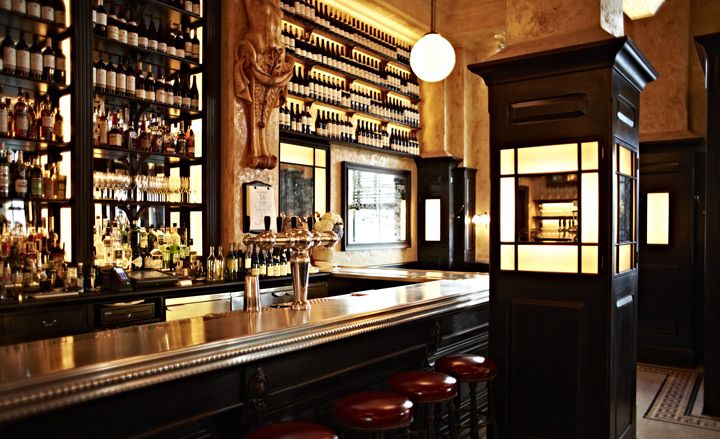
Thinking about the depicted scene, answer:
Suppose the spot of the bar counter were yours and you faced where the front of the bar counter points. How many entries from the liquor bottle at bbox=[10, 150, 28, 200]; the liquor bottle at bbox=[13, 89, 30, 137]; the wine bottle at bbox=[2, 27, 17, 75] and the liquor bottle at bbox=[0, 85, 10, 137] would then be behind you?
4

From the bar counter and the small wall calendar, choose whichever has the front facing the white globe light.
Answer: the small wall calendar

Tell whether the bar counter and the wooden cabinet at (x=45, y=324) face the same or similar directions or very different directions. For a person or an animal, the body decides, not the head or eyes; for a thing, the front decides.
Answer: same or similar directions

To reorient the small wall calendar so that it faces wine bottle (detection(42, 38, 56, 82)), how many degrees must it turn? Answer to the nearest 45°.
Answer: approximately 90° to its right

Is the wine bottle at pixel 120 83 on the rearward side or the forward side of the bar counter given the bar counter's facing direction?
on the rearward side

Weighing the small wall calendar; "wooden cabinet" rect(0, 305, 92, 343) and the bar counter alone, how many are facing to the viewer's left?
0

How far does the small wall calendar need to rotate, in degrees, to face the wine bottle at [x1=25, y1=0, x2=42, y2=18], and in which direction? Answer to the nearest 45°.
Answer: approximately 90° to its right

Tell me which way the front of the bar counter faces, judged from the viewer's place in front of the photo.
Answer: facing the viewer and to the right of the viewer

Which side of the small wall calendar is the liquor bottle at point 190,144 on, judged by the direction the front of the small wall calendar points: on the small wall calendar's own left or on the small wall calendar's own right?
on the small wall calendar's own right

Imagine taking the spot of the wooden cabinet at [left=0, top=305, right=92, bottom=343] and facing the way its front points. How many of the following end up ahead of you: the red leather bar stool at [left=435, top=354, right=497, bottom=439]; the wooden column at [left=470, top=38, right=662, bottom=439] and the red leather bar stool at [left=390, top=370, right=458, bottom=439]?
3

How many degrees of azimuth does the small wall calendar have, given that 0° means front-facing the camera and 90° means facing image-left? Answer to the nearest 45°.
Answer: approximately 315°

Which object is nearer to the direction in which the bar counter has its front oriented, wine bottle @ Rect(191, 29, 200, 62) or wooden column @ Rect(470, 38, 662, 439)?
the wooden column

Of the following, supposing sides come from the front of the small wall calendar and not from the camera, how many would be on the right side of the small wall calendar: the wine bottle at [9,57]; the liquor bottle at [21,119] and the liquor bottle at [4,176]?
3

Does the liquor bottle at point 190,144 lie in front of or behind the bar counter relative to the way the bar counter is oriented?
behind

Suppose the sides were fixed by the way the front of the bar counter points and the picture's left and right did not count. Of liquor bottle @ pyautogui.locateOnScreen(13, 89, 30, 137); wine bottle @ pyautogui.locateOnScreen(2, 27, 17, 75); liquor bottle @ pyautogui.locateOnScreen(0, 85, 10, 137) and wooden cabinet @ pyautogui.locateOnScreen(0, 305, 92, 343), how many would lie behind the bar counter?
4

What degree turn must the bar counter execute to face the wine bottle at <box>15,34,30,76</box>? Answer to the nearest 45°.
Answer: approximately 180°

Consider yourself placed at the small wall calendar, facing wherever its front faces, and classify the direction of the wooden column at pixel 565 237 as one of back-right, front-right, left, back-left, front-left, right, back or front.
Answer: front

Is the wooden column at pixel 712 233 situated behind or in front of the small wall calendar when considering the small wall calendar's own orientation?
in front

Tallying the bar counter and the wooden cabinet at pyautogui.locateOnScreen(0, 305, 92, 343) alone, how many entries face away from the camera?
0
